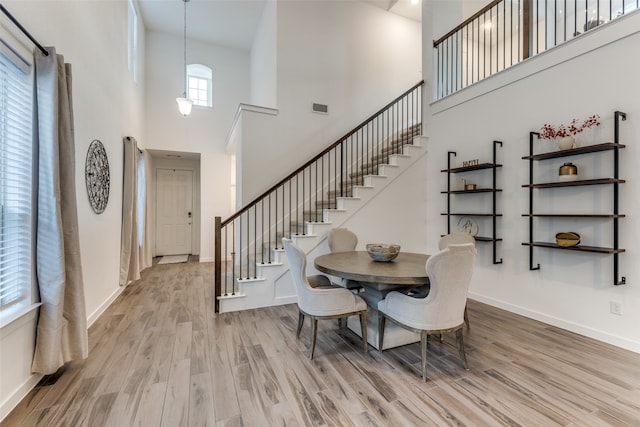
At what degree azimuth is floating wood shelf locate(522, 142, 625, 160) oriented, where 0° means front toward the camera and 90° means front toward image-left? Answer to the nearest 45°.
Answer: approximately 45°

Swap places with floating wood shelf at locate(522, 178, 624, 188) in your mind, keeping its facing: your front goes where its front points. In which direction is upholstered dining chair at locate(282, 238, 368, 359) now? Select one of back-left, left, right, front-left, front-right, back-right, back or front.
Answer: front

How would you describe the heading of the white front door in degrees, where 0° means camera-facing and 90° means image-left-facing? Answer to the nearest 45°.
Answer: approximately 0°

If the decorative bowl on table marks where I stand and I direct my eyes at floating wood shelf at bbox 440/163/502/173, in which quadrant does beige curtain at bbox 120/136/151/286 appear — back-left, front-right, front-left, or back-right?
back-left

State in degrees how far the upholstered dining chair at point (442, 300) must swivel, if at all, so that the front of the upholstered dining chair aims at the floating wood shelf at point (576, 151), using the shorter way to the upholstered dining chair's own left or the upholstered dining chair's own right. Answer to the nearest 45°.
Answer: approximately 90° to the upholstered dining chair's own right

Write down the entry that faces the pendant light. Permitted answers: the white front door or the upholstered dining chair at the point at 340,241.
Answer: the white front door

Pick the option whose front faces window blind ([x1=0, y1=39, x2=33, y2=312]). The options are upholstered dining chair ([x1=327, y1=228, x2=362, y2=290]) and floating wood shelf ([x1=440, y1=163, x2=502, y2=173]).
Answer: the floating wood shelf

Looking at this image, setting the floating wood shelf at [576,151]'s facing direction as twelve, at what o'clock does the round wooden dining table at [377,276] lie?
The round wooden dining table is roughly at 12 o'clock from the floating wood shelf.

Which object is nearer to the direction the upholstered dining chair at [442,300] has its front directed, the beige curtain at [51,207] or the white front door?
the white front door

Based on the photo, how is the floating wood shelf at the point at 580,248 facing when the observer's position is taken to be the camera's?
facing the viewer and to the left of the viewer

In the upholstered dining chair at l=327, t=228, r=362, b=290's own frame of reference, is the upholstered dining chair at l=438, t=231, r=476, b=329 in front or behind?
in front

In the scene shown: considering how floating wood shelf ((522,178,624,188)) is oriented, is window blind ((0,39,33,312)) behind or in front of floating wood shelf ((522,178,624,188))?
in front

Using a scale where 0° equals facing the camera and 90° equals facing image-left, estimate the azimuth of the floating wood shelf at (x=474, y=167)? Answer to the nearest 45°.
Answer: approximately 45°

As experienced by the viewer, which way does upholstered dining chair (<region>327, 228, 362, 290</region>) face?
facing the viewer and to the right of the viewer

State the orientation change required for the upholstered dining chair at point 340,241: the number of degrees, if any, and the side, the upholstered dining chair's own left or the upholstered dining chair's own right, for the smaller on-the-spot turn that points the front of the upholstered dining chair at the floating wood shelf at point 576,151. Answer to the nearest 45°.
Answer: approximately 45° to the upholstered dining chair's own left

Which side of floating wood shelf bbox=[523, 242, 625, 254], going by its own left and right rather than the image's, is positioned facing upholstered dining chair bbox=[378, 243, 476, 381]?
front

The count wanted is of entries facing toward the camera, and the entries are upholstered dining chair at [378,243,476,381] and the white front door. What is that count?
1
